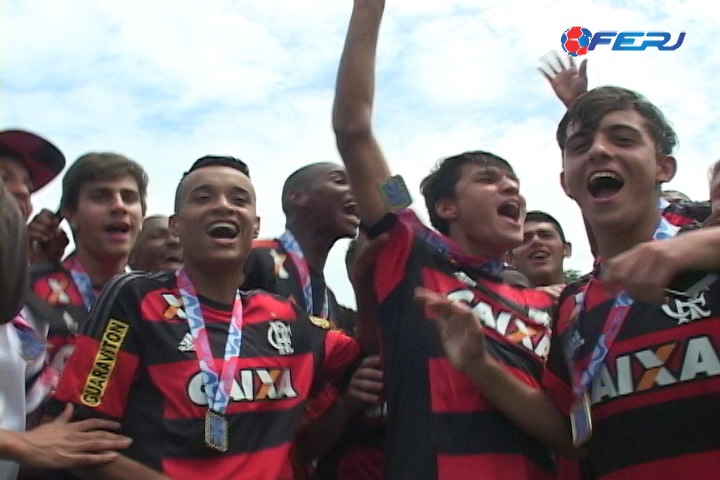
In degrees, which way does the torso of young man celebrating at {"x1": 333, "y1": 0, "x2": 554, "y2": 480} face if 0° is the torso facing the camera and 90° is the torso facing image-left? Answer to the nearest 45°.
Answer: approximately 315°

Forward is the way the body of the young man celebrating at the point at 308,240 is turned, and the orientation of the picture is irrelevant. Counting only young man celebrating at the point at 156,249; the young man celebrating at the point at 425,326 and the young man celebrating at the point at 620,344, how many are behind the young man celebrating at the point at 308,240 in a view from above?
1

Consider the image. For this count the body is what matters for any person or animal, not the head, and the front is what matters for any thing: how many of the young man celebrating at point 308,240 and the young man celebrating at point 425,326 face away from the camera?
0

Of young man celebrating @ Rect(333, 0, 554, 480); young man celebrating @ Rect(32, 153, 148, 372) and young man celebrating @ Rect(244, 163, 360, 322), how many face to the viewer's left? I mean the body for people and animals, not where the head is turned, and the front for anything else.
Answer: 0

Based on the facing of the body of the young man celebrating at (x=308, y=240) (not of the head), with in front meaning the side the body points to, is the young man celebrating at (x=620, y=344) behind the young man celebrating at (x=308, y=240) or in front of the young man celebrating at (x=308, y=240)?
in front

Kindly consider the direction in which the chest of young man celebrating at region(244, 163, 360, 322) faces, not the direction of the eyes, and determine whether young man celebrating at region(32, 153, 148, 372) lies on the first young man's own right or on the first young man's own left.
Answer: on the first young man's own right

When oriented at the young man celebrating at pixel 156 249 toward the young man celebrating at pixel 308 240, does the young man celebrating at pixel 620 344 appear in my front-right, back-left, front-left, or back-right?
front-right

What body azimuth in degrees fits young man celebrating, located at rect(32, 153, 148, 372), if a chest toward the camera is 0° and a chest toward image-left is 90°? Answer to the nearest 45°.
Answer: approximately 315°

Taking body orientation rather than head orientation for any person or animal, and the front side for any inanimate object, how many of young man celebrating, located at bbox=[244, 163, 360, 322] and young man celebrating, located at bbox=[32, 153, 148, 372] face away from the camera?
0

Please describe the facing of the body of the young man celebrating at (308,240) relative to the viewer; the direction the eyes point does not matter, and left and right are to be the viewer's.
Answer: facing the viewer and to the right of the viewer

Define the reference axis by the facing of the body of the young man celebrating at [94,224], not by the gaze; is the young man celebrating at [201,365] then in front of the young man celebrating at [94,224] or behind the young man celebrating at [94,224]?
in front

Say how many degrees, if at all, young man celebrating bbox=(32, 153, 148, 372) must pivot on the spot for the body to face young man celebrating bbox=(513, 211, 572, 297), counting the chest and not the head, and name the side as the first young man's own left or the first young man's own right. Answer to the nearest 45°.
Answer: approximately 45° to the first young man's own left

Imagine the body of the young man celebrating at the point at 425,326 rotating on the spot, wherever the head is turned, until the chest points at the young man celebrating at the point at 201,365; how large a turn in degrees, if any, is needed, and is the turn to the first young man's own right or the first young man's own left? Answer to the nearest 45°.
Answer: approximately 135° to the first young man's own right

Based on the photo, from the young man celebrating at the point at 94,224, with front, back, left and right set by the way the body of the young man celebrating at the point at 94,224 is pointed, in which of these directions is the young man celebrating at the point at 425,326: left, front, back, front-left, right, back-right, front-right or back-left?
left
